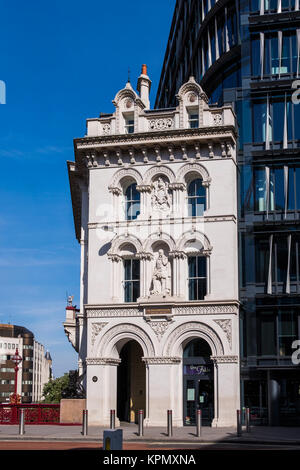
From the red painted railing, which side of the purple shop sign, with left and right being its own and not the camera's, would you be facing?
right

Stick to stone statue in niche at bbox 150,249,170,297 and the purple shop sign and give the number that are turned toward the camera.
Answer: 2

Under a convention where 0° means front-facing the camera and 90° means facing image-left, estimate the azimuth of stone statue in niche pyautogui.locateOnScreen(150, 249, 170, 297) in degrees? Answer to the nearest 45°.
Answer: approximately 0°

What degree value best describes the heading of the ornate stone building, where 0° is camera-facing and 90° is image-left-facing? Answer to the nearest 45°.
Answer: approximately 0°

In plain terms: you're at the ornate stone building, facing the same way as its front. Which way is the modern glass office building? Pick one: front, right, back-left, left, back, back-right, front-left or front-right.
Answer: left
